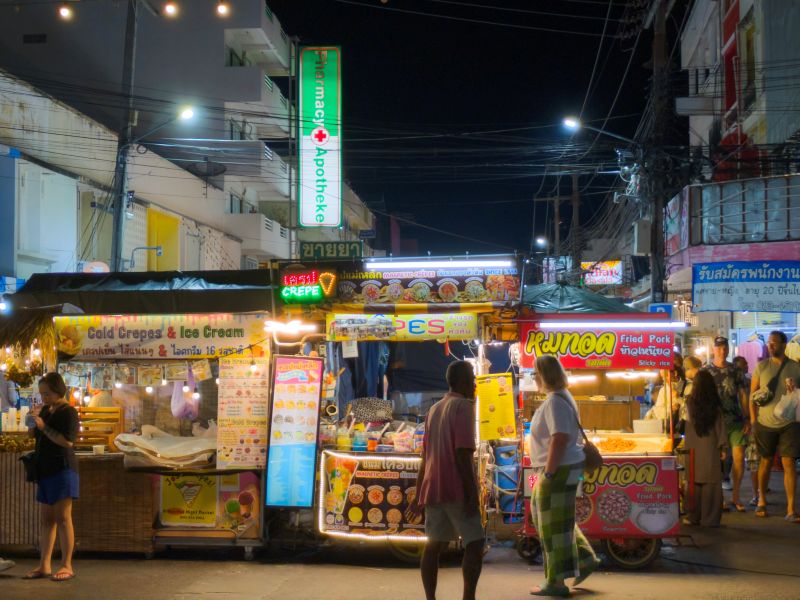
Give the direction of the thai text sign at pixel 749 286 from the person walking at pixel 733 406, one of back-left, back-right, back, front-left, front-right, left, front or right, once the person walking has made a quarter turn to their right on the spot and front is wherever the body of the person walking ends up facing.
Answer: right

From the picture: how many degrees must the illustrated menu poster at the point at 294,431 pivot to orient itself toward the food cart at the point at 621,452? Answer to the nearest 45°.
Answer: approximately 90° to its left

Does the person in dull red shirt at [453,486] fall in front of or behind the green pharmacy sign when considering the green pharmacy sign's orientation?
in front

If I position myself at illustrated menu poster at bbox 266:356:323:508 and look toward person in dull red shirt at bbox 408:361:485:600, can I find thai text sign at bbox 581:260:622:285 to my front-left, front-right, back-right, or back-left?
back-left

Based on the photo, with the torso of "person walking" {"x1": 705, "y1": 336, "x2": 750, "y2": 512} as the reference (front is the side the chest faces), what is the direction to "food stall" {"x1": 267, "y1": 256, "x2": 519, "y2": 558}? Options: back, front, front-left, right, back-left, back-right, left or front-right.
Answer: front-right

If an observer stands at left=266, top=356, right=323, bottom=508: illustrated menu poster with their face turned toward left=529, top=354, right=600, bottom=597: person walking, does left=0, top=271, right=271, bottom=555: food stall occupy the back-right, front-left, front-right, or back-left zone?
back-right

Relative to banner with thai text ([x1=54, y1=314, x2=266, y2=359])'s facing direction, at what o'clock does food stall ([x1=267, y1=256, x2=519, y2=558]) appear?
The food stall is roughly at 10 o'clock from the banner with thai text.

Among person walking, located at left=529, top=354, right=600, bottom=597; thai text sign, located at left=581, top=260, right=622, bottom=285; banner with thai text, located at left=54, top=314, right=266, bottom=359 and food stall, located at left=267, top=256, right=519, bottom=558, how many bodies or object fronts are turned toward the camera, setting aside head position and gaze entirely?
3

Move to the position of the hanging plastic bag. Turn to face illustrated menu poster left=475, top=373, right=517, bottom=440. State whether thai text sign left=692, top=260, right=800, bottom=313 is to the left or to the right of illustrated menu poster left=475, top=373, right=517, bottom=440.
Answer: left

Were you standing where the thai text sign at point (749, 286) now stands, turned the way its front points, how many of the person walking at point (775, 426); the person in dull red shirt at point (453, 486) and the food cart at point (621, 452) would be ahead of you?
3

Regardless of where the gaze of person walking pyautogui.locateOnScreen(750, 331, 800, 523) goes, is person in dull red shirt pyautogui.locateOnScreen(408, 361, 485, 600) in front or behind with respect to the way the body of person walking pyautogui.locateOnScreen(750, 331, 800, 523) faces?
in front

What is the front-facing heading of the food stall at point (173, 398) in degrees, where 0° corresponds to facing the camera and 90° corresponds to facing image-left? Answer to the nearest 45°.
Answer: approximately 0°
